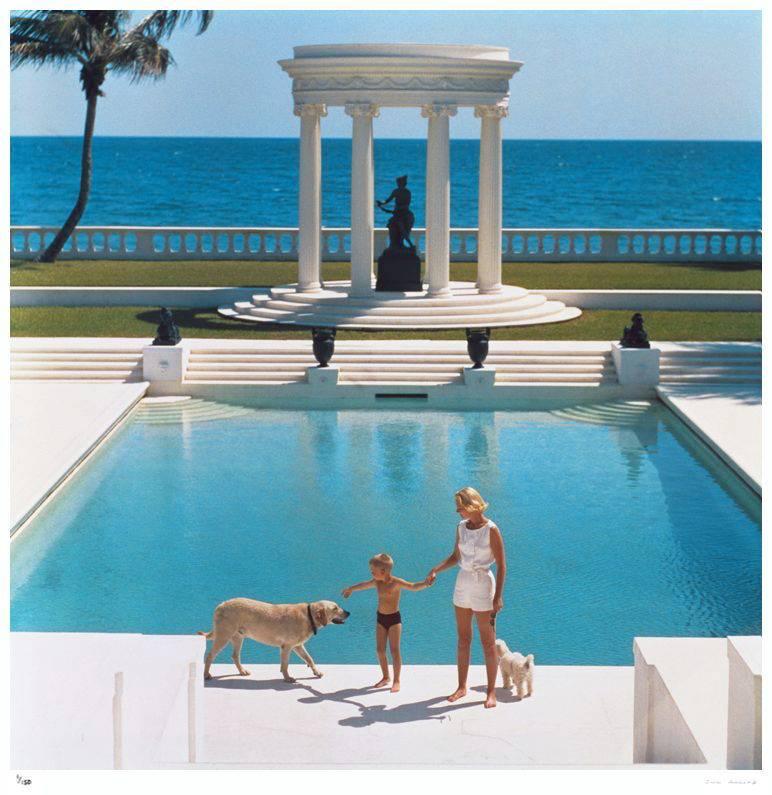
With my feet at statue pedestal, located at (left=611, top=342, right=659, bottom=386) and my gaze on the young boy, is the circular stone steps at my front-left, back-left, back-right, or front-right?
back-right

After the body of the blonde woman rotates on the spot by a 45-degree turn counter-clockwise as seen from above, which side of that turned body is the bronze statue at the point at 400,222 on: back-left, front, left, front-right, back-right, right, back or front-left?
back

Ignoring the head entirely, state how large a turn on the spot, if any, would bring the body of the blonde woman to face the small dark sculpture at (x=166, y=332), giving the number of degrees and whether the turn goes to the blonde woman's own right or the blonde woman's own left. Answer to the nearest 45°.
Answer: approximately 135° to the blonde woman's own right

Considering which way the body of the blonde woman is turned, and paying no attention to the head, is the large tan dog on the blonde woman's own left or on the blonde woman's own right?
on the blonde woman's own right

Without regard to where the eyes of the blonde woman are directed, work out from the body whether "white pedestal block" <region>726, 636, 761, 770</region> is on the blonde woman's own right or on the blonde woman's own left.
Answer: on the blonde woman's own left

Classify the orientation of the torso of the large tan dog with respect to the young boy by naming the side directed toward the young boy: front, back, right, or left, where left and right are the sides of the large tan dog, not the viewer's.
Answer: front

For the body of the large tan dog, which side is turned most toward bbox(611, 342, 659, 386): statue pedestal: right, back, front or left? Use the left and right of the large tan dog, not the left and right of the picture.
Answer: left

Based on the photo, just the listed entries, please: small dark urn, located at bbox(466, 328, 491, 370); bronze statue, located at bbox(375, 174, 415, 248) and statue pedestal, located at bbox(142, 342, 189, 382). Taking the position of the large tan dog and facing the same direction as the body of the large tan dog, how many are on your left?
3

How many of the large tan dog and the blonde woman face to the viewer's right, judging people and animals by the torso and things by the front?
1

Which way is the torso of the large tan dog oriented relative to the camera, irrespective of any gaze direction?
to the viewer's right

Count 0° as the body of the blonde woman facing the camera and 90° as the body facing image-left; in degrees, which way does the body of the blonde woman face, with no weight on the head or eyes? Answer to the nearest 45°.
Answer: approximately 45°

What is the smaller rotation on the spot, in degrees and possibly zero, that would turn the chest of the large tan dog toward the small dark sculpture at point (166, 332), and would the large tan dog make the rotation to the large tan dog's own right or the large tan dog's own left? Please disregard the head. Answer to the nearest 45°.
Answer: approximately 90° to the large tan dog's own left

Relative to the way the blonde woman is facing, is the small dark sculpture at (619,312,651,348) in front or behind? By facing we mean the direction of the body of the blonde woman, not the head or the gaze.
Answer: behind
